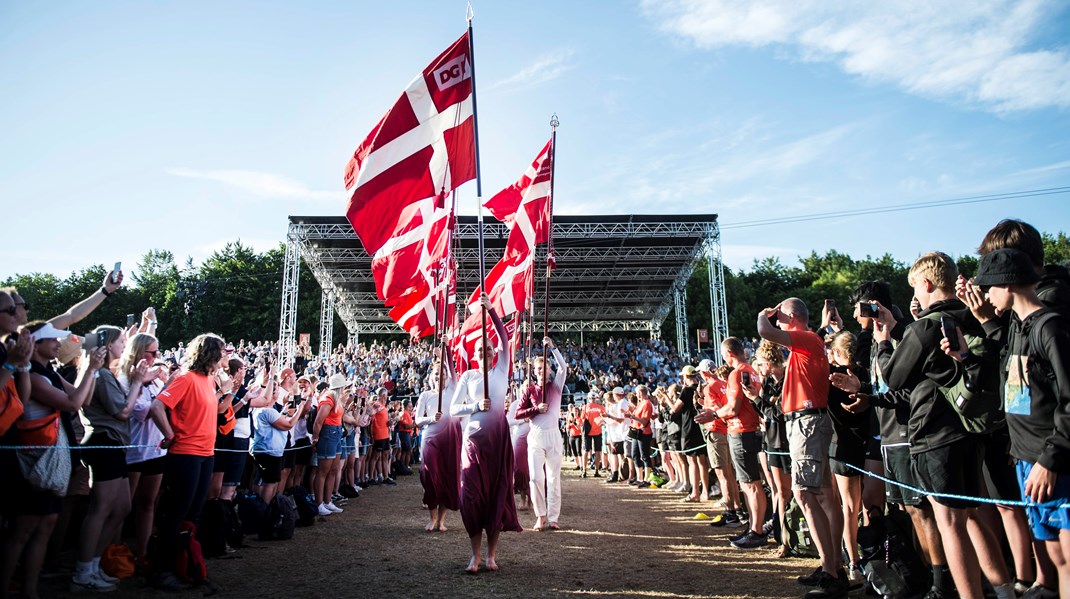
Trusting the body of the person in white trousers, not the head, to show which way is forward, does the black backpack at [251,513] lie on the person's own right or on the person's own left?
on the person's own right

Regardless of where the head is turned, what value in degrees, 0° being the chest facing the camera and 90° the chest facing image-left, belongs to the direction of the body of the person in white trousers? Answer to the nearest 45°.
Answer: approximately 0°

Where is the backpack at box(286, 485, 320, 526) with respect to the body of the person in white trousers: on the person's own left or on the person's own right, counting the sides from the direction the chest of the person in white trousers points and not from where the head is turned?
on the person's own right
